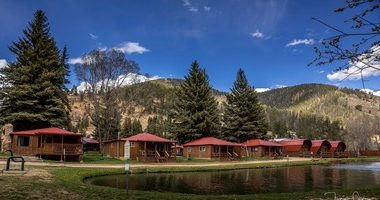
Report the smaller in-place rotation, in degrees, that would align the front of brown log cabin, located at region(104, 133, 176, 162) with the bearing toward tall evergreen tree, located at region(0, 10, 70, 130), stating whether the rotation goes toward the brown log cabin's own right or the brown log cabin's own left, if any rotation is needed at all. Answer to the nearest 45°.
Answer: approximately 135° to the brown log cabin's own right

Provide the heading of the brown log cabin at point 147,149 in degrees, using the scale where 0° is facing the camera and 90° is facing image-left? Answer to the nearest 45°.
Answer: approximately 315°

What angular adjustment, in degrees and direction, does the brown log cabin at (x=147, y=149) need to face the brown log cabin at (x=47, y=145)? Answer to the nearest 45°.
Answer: approximately 90° to its right
